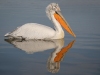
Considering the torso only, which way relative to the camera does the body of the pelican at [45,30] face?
to the viewer's right
